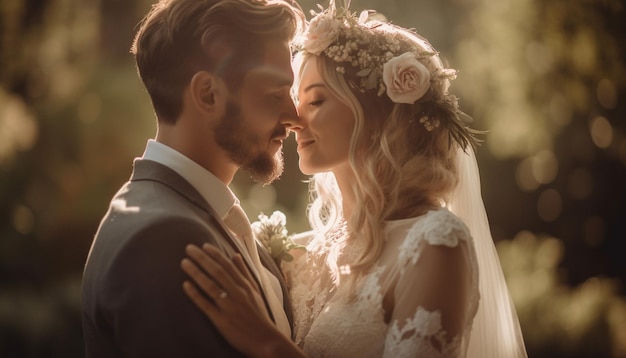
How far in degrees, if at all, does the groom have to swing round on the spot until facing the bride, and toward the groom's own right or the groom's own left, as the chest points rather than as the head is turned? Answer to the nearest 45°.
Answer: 0° — they already face them

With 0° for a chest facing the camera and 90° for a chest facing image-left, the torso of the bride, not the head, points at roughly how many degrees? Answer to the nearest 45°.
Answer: approximately 90°

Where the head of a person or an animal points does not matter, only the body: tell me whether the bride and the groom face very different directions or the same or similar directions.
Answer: very different directions

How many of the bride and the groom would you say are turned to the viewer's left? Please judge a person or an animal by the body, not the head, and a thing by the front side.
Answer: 1

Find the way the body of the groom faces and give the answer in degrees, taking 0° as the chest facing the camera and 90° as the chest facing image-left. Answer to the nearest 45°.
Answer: approximately 270°

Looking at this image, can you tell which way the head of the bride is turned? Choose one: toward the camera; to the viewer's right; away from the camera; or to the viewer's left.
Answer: to the viewer's left

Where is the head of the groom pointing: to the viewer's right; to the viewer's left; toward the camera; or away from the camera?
to the viewer's right
